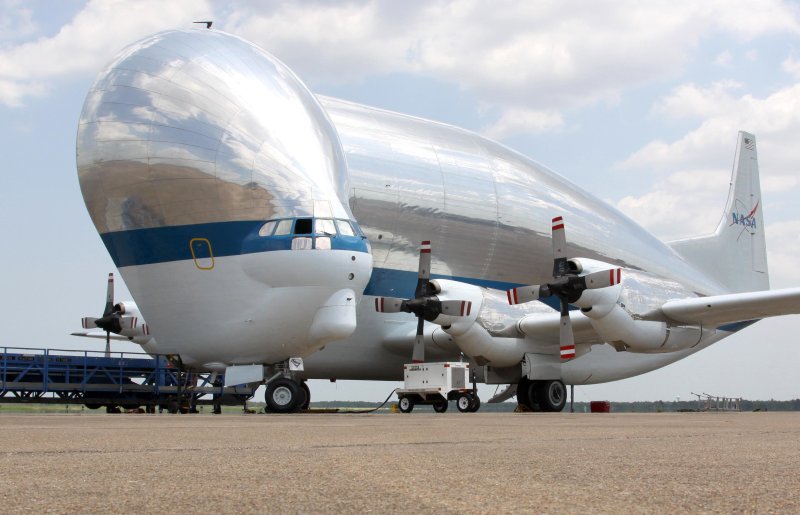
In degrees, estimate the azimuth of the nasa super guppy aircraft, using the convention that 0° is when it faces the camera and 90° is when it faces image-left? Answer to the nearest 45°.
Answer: approximately 45°
